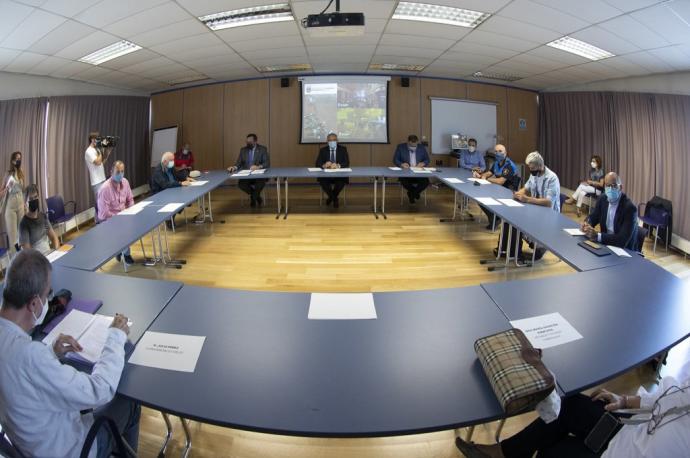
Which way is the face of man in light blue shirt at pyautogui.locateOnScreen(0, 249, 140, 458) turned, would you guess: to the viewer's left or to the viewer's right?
to the viewer's right

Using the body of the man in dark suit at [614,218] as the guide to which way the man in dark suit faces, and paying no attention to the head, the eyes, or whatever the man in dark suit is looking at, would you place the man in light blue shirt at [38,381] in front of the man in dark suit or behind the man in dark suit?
in front

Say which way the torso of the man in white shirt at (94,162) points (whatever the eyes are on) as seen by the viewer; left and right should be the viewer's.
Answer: facing to the right of the viewer

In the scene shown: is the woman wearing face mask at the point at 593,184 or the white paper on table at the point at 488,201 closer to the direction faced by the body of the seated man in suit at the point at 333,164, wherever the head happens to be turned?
the white paper on table

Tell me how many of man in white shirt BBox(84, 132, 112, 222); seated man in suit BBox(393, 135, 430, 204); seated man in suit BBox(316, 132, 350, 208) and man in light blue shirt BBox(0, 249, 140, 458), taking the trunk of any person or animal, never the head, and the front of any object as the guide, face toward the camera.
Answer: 2

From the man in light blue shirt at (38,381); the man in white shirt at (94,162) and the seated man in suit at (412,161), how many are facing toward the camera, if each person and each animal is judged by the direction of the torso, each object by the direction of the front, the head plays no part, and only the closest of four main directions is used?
1

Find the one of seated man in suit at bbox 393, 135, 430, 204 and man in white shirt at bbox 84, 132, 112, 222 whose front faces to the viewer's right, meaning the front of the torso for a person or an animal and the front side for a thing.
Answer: the man in white shirt

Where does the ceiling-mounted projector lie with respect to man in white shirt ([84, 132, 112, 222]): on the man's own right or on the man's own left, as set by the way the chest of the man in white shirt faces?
on the man's own right

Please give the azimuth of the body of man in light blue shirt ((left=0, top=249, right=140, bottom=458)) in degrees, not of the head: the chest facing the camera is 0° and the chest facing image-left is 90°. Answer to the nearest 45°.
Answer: approximately 225°
